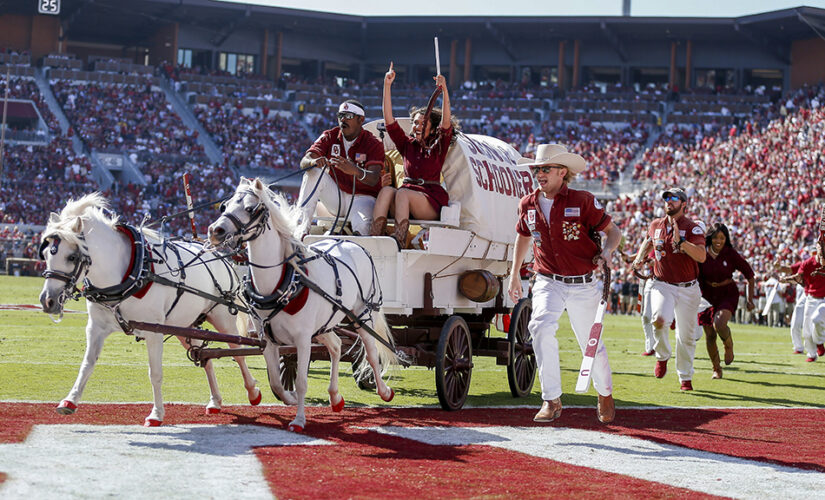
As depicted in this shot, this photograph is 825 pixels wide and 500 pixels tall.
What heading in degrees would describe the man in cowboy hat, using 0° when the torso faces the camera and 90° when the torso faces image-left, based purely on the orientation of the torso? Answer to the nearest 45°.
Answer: approximately 45°

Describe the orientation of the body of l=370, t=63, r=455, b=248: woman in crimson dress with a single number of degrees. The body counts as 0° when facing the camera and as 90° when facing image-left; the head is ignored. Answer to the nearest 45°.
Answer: approximately 45°

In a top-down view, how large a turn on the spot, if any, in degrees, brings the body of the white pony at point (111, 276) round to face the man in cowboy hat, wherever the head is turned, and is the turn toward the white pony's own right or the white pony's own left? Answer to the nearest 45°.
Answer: approximately 135° to the white pony's own left

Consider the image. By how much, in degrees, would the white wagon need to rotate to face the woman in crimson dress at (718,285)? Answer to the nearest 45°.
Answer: approximately 180°

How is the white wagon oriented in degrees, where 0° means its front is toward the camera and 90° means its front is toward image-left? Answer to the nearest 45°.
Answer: approximately 45°

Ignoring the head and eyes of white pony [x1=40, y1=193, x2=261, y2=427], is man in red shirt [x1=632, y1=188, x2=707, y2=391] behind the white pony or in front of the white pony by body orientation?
behind

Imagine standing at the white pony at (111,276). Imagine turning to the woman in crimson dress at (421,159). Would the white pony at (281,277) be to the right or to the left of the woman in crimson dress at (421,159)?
right

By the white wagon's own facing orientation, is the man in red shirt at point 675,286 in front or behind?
behind

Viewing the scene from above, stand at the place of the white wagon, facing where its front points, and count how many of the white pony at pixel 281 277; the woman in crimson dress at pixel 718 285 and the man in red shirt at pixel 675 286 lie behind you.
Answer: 2
